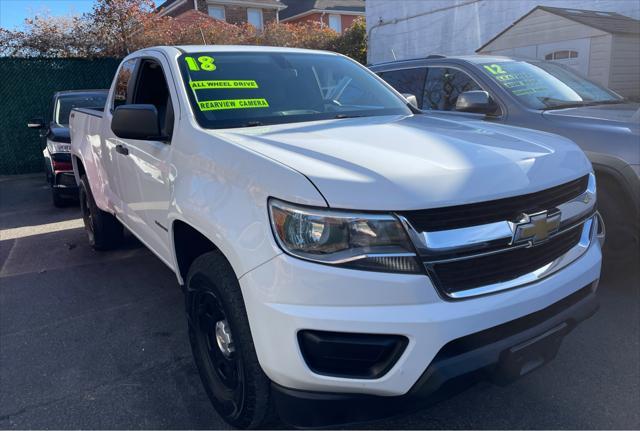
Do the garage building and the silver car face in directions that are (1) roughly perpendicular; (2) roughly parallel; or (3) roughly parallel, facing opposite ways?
roughly perpendicular

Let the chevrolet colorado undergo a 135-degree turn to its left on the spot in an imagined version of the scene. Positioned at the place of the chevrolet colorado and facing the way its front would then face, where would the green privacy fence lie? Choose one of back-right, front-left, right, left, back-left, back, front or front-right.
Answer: front-left

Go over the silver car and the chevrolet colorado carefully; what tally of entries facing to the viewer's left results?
0

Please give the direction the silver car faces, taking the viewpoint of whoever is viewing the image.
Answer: facing the viewer and to the right of the viewer

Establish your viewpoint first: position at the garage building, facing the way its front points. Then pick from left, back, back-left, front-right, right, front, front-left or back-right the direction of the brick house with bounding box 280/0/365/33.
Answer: right

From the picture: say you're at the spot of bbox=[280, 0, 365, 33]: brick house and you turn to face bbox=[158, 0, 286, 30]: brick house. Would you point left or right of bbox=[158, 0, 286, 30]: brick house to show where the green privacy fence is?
left

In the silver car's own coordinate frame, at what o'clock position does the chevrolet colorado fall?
The chevrolet colorado is roughly at 2 o'clock from the silver car.

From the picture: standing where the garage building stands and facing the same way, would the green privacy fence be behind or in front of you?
in front

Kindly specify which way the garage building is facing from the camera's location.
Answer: facing the viewer and to the left of the viewer

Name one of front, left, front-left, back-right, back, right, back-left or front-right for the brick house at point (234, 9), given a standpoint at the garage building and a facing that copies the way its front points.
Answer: right

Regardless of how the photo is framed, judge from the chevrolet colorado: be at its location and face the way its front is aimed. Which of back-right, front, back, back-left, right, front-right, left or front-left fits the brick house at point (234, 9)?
back-left

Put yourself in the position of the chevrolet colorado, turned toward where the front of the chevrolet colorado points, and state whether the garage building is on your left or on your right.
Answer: on your left

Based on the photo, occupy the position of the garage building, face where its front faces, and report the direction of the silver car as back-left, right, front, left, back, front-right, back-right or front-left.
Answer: front-left

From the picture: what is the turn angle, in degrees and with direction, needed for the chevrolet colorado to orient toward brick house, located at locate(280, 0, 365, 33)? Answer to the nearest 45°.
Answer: approximately 135° to its left
